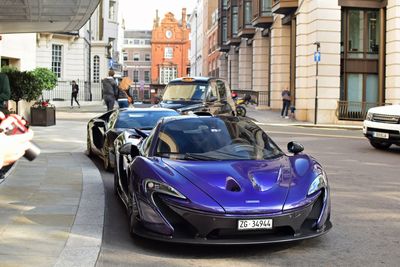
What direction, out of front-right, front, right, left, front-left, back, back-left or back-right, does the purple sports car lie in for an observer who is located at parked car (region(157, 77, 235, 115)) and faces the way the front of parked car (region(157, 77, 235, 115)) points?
front-left

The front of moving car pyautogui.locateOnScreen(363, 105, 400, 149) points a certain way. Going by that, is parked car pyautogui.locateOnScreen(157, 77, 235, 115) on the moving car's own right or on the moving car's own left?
on the moving car's own right

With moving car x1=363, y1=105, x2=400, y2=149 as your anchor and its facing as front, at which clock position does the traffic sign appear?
The traffic sign is roughly at 4 o'clock from the moving car.

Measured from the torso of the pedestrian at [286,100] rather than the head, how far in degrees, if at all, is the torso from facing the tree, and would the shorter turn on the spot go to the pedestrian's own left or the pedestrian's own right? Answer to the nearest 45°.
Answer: approximately 45° to the pedestrian's own right

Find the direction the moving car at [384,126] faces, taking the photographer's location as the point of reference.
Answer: facing the viewer and to the left of the viewer

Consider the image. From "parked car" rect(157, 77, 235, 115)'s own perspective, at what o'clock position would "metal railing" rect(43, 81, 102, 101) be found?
The metal railing is roughly at 4 o'clock from the parked car.

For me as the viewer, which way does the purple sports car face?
facing the viewer and to the right of the viewer

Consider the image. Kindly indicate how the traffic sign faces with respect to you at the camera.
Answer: facing the viewer

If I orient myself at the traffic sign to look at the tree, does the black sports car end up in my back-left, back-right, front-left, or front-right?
front-left

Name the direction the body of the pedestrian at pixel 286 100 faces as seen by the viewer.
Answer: toward the camera

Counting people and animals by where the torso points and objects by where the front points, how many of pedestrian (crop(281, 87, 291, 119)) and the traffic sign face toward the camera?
2
